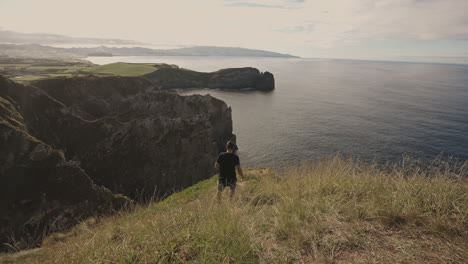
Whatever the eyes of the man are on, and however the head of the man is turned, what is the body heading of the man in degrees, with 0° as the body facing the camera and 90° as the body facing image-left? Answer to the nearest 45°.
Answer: approximately 180°
